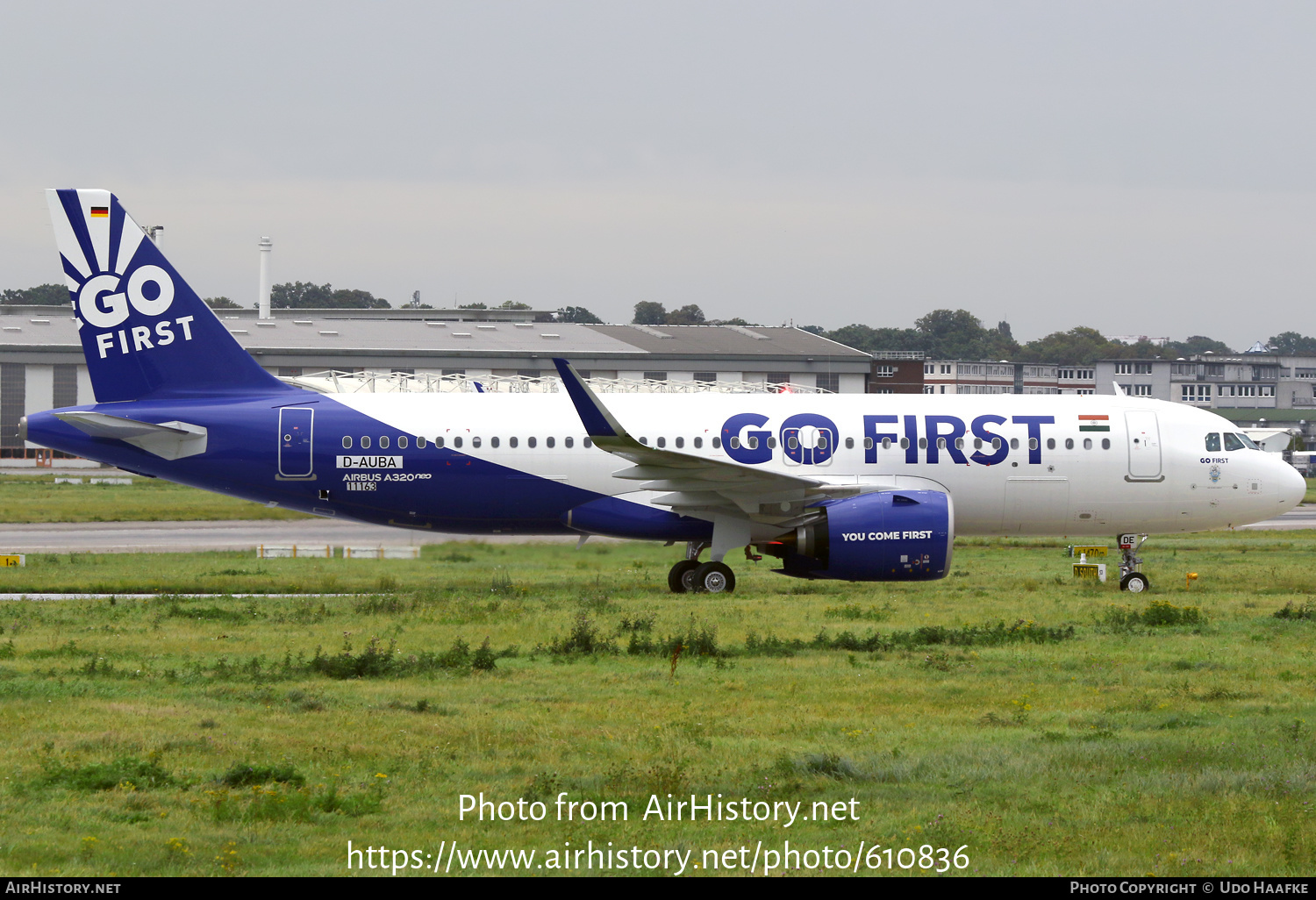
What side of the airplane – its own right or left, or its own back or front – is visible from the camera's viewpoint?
right
